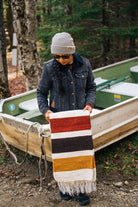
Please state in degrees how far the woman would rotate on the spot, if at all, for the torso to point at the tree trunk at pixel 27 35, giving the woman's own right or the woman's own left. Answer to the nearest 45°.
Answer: approximately 180°

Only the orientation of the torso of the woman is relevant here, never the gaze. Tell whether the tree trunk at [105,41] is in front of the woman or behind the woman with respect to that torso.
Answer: behind

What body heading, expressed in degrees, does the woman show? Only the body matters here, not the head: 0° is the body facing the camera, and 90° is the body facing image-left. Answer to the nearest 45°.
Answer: approximately 0°
